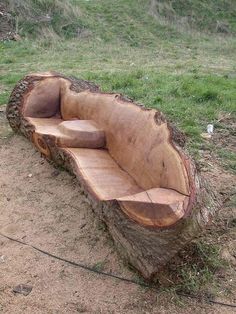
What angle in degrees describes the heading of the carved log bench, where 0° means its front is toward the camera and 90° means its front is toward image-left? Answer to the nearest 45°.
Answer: approximately 45°
